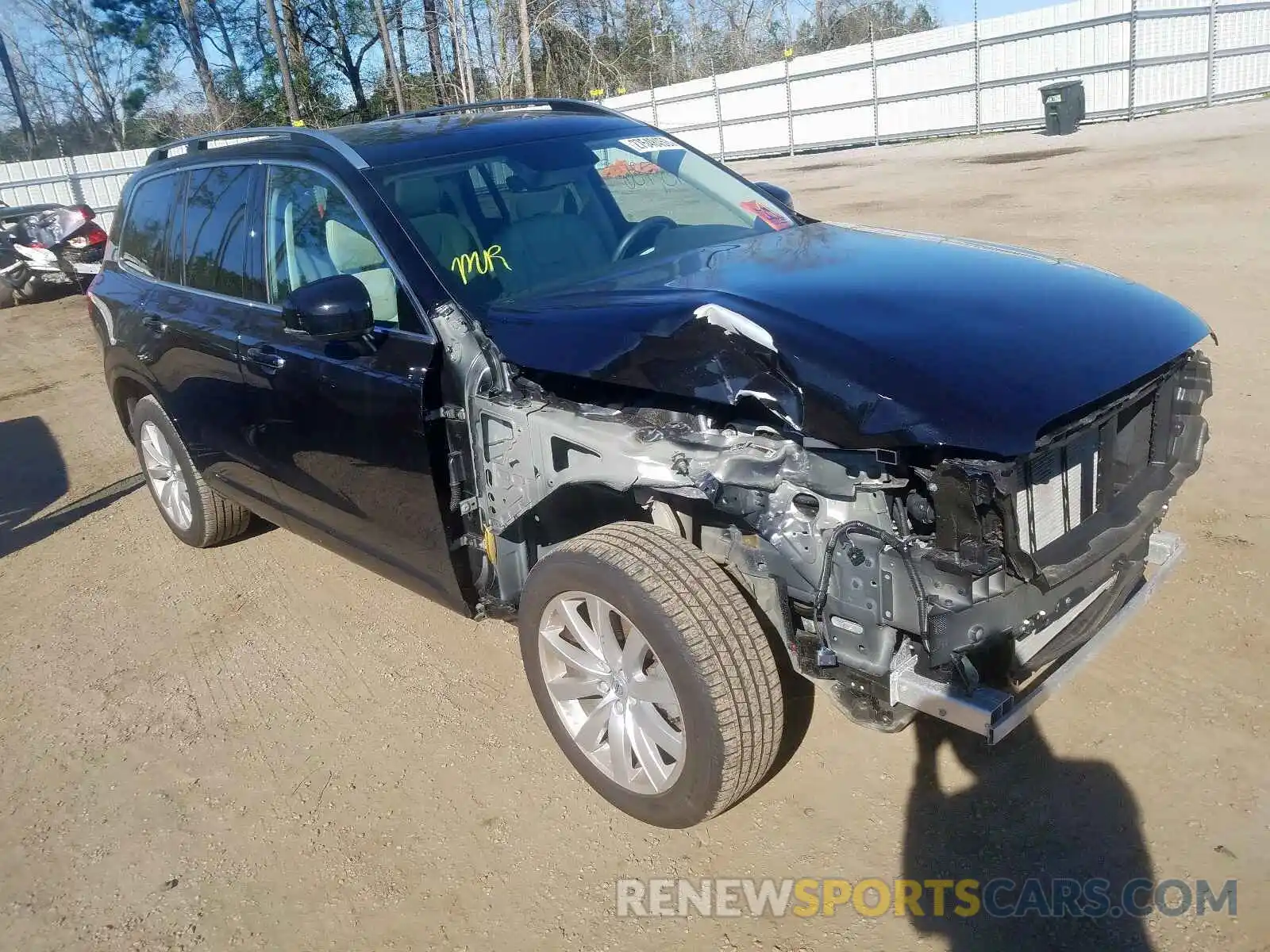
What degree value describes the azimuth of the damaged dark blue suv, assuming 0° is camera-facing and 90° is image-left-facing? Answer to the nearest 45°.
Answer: approximately 315°

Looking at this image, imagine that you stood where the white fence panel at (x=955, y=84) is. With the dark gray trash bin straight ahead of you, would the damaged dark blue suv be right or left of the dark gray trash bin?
right
